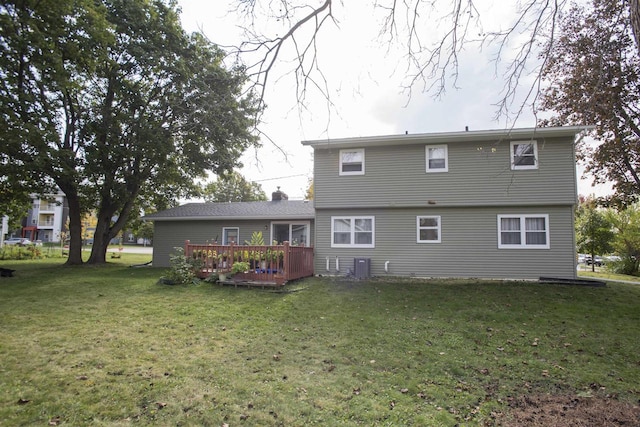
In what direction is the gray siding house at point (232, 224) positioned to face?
away from the camera

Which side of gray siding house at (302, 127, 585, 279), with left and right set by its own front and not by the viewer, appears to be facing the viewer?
back

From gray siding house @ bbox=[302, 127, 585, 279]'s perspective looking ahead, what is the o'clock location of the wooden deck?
The wooden deck is roughly at 8 o'clock from the gray siding house.

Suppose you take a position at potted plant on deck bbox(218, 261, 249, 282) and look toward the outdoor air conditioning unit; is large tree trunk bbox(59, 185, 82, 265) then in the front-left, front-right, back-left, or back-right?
back-left

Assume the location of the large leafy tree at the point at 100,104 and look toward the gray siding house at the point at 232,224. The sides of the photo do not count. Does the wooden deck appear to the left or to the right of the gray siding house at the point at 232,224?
right

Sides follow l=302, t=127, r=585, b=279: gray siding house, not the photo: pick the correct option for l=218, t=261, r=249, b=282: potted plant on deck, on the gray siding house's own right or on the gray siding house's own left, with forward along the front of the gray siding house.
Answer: on the gray siding house's own left

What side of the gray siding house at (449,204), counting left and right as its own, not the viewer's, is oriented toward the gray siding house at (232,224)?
left
